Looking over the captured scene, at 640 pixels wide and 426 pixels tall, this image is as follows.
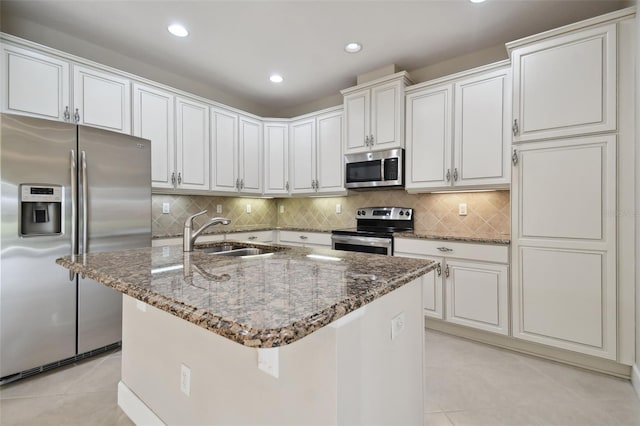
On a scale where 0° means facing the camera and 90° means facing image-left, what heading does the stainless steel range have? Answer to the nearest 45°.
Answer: approximately 45°

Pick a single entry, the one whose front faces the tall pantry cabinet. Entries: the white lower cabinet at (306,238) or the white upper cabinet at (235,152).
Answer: the white upper cabinet

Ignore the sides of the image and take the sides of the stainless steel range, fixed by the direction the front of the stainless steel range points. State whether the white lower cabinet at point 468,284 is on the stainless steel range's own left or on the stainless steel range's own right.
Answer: on the stainless steel range's own left

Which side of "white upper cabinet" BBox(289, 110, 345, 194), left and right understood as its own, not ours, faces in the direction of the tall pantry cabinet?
left

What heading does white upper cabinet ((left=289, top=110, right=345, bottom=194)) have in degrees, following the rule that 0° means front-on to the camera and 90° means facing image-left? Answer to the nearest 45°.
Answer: approximately 45°
